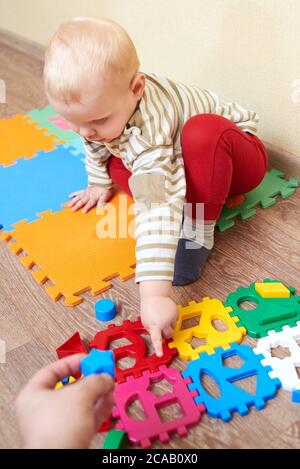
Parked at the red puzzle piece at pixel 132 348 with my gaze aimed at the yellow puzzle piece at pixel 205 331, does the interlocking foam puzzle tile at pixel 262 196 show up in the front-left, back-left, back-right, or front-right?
front-left

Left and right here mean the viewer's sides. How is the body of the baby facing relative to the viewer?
facing the viewer and to the left of the viewer

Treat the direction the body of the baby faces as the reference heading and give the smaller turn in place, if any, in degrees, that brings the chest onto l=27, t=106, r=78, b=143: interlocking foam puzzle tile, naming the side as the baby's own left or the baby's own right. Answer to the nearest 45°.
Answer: approximately 90° to the baby's own right

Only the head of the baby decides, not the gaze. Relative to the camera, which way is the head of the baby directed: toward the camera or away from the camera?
toward the camera

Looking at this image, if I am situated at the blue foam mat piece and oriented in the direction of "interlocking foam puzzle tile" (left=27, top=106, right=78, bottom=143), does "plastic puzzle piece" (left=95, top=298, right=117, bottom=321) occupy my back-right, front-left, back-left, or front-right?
back-right

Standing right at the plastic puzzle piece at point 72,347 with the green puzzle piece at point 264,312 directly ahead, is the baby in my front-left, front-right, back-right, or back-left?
front-left

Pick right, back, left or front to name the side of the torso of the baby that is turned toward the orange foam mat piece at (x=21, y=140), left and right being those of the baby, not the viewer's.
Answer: right

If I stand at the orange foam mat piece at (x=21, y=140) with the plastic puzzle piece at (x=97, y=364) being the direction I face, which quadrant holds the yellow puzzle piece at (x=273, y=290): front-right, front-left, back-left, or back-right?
front-left
